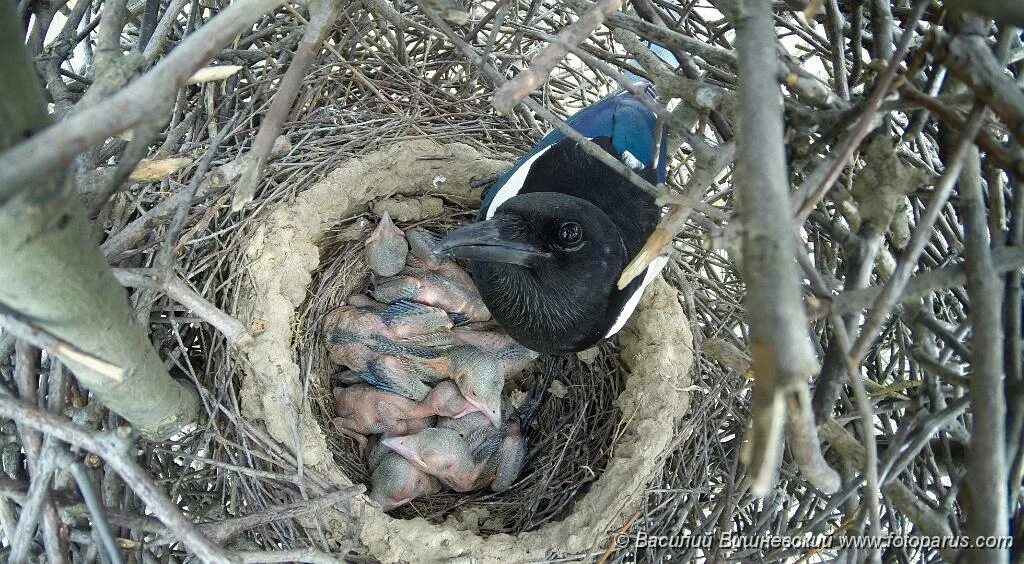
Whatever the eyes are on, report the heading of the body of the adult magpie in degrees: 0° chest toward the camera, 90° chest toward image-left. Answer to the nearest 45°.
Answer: approximately 45°

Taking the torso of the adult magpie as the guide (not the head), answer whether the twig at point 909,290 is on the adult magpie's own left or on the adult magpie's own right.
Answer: on the adult magpie's own left

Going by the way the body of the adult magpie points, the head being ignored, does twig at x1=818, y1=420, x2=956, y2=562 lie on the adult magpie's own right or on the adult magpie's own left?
on the adult magpie's own left

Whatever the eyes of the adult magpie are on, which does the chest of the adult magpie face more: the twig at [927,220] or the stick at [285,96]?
the stick

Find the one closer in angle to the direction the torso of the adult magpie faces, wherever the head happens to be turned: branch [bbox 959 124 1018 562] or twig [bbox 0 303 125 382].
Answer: the twig
